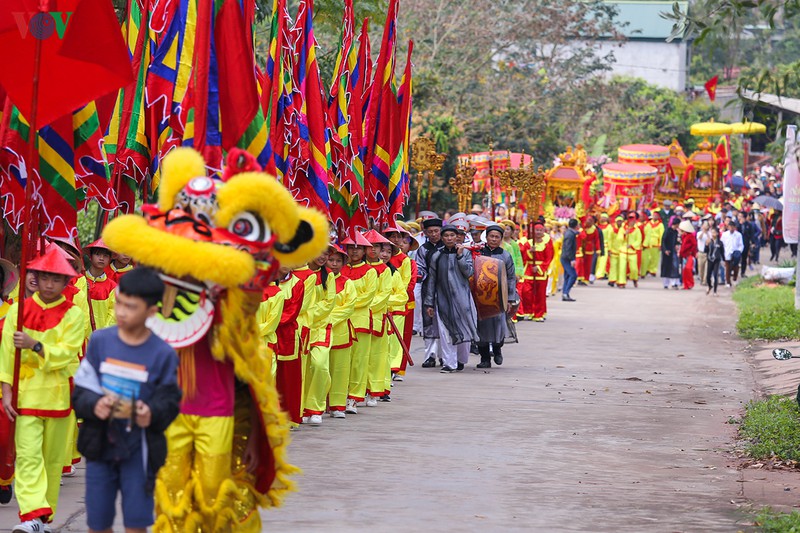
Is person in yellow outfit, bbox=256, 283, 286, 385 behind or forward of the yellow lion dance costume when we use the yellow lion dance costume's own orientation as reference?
behind

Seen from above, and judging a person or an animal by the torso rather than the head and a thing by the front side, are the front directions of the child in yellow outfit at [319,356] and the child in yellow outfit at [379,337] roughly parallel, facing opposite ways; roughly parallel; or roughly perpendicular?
roughly parallel

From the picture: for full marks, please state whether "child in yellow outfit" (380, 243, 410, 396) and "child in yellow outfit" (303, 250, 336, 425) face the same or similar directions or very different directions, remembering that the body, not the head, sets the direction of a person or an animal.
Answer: same or similar directions

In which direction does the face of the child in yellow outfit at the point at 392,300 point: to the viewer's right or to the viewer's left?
to the viewer's left

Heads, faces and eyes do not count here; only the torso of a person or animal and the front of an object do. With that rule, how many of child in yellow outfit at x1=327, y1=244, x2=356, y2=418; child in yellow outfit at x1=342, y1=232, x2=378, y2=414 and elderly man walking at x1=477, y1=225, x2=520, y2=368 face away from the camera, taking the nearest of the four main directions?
0

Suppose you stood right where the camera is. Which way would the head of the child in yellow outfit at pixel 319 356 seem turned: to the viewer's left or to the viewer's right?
to the viewer's left

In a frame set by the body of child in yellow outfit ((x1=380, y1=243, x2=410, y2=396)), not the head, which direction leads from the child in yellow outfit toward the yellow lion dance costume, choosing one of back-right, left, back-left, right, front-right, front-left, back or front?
front-left

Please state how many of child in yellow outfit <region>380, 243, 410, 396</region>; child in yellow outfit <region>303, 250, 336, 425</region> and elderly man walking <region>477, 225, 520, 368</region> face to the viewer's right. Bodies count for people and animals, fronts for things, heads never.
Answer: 0

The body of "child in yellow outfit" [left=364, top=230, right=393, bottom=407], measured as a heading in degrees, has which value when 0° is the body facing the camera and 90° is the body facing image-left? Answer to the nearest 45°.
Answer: approximately 45°

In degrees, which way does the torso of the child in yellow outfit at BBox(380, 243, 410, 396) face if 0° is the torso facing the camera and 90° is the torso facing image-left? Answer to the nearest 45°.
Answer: approximately 45°

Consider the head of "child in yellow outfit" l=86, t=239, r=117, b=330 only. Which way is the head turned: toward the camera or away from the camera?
toward the camera

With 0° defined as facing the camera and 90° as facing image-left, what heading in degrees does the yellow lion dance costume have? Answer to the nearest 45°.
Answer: approximately 45°

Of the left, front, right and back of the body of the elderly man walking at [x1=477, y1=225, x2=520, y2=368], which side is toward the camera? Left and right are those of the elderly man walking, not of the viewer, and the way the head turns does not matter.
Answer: front

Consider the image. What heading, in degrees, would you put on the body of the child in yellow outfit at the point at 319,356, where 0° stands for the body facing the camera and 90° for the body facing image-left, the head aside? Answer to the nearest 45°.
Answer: approximately 45°

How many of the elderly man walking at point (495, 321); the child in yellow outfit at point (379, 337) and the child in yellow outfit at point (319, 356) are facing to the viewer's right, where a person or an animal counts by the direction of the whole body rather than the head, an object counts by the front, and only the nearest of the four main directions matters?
0
